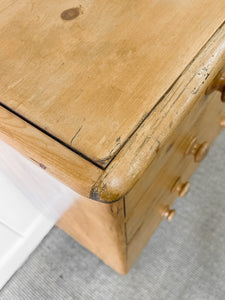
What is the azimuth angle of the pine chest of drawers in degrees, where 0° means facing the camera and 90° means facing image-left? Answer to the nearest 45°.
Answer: approximately 315°
